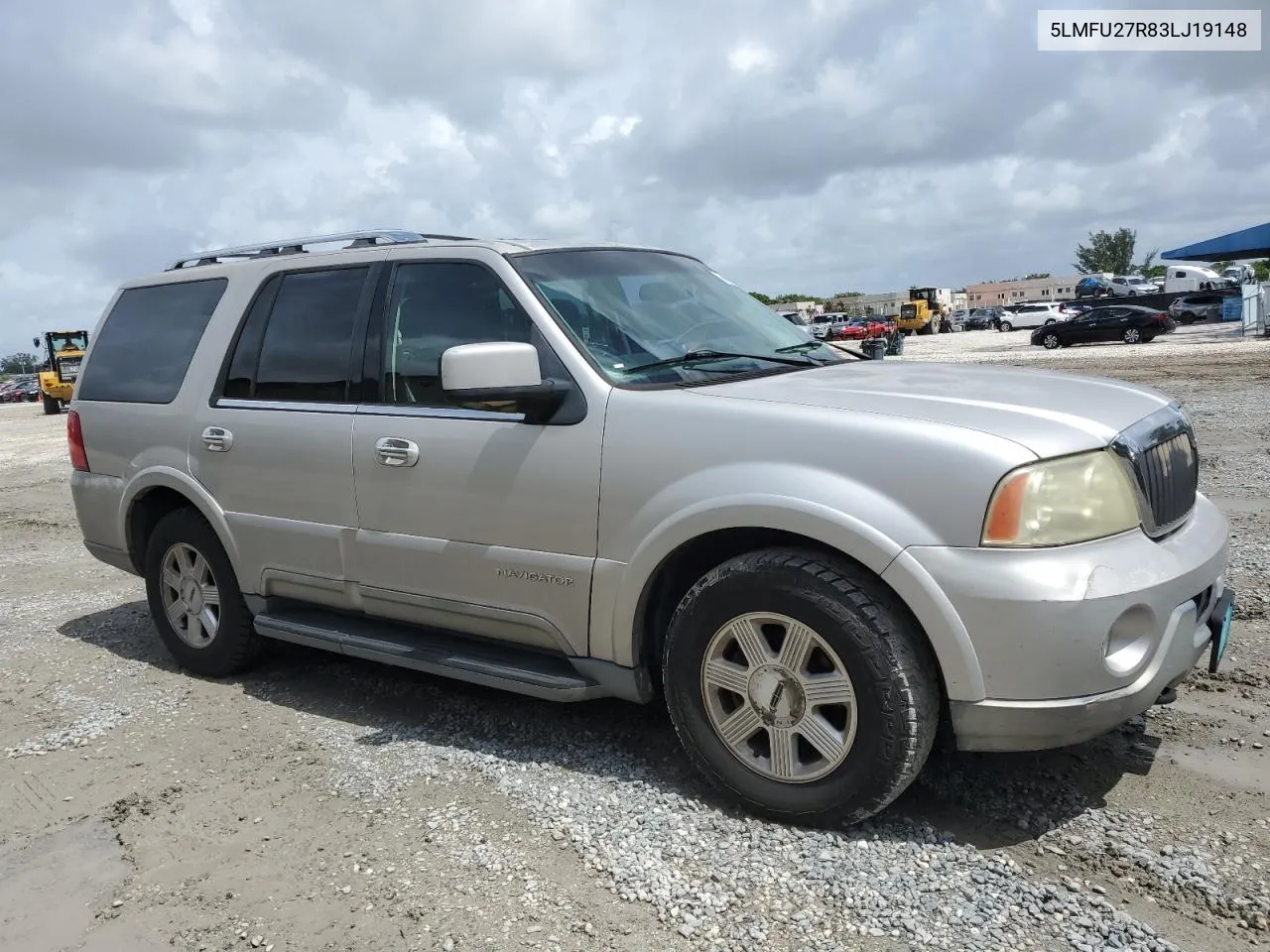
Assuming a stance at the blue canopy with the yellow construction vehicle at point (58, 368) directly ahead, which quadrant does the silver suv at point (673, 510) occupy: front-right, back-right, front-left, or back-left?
front-left

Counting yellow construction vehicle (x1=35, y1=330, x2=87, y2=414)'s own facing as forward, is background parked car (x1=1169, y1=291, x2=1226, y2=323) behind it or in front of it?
behind

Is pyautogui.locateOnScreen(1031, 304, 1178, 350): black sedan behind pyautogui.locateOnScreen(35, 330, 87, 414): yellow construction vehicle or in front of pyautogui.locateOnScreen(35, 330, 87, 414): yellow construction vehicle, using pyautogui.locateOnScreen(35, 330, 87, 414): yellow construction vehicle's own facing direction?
behind

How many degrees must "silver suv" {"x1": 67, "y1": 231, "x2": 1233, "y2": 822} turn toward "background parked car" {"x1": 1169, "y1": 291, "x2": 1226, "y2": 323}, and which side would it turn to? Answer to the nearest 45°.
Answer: approximately 90° to its left

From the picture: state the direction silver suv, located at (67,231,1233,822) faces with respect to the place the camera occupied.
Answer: facing the viewer and to the right of the viewer
